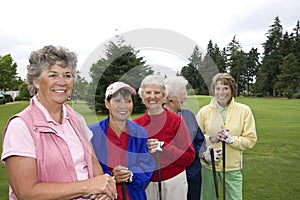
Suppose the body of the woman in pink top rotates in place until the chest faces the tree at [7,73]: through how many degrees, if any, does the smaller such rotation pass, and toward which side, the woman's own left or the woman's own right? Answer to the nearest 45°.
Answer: approximately 135° to the woman's own left

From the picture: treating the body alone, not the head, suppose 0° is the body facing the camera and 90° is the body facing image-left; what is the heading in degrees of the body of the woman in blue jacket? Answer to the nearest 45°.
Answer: approximately 0°

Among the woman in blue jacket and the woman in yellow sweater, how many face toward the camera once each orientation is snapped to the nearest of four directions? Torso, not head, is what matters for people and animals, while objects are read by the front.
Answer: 2

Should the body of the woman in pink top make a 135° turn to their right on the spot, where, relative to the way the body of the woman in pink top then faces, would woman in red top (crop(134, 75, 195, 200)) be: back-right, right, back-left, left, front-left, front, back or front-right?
back-right

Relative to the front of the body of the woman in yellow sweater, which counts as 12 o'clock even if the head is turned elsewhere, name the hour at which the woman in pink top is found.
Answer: The woman in pink top is roughly at 1 o'clock from the woman in yellow sweater.
